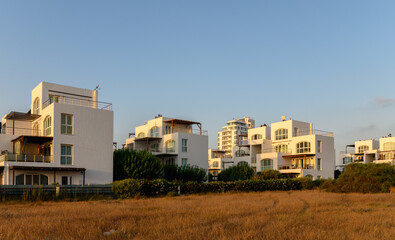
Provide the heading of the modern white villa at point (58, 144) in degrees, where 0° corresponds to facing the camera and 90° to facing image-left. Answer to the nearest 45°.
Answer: approximately 45°

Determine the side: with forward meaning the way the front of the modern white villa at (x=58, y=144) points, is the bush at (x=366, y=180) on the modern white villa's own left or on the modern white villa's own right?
on the modern white villa's own left
